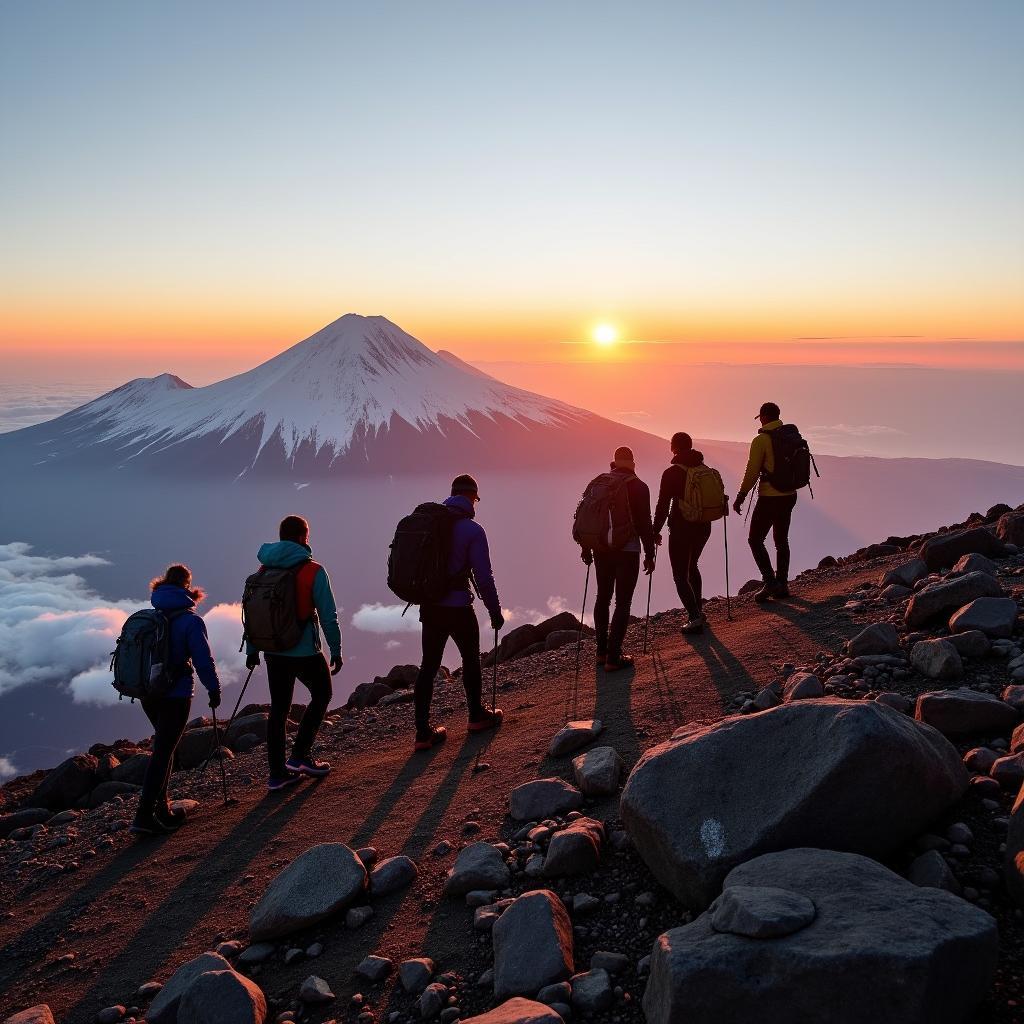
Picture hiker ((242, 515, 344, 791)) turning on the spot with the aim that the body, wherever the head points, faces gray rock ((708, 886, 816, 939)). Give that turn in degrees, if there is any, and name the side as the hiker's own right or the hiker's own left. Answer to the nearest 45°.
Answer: approximately 135° to the hiker's own right

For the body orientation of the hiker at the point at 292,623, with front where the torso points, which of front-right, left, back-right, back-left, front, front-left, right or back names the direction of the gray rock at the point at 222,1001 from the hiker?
back-right

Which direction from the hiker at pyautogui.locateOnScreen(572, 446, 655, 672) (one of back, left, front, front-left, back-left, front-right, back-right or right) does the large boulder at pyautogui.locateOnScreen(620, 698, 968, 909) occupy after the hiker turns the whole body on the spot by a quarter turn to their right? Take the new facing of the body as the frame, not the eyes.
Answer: front-right

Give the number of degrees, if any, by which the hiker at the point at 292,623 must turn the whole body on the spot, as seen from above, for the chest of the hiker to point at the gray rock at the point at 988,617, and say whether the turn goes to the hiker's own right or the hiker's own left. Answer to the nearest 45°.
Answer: approximately 45° to the hiker's own right

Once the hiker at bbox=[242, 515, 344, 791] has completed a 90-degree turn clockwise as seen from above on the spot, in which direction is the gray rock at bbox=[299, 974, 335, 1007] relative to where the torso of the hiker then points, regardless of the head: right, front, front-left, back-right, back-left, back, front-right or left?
front-right

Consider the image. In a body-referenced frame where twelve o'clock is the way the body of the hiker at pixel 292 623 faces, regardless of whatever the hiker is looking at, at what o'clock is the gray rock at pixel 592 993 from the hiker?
The gray rock is roughly at 4 o'clock from the hiker.

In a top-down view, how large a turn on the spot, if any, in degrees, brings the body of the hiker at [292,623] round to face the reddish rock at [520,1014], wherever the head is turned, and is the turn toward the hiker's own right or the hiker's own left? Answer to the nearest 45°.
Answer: approximately 135° to the hiker's own right

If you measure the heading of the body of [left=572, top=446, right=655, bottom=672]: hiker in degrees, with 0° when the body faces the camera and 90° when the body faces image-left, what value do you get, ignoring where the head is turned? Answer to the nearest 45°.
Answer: approximately 225°

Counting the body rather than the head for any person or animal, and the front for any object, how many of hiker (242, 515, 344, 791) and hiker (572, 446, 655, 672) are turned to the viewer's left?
0

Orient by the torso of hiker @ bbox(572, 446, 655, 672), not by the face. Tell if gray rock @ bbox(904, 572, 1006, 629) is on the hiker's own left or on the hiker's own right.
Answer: on the hiker's own right

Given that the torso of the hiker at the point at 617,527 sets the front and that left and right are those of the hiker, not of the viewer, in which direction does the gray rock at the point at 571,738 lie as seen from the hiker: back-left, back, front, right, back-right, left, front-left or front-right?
back-right

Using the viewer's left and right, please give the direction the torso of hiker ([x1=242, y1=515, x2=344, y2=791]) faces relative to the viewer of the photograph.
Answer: facing away from the viewer and to the right of the viewer

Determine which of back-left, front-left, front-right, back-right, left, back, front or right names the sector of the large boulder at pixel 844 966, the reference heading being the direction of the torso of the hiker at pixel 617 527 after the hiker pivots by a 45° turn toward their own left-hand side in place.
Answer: back

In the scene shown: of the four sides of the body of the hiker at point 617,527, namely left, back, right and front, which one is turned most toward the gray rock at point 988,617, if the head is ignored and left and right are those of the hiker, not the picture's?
right
